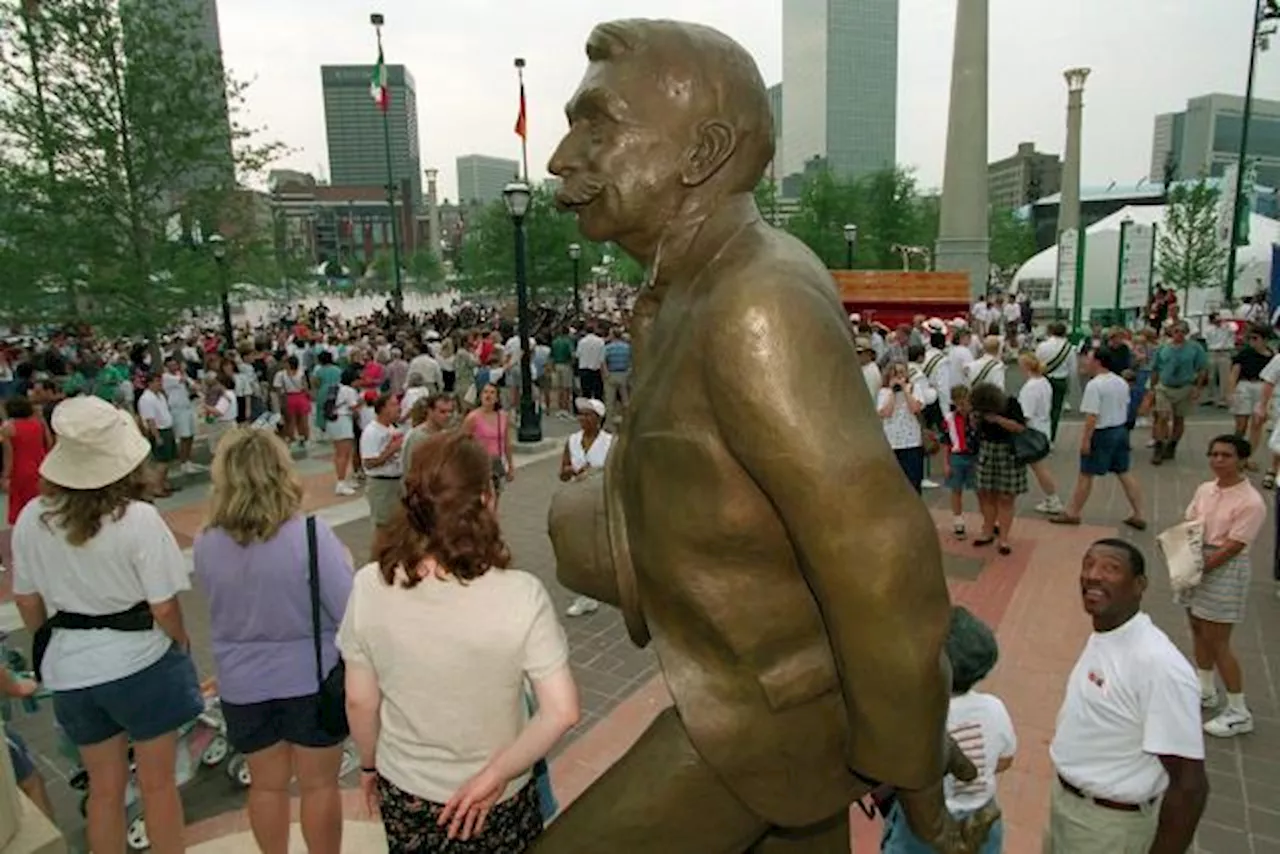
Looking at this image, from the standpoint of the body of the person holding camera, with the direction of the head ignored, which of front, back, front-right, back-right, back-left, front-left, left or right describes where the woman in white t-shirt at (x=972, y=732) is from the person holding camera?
front

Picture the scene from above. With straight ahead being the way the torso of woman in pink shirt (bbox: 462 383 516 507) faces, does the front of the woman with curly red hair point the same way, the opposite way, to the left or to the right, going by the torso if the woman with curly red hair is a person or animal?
the opposite way

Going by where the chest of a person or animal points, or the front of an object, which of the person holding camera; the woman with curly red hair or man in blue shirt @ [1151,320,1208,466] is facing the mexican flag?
the woman with curly red hair

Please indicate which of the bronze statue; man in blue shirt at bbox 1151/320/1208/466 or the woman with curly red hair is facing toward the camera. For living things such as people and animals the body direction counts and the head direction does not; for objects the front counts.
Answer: the man in blue shirt

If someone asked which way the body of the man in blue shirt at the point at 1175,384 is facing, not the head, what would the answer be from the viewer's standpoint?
toward the camera

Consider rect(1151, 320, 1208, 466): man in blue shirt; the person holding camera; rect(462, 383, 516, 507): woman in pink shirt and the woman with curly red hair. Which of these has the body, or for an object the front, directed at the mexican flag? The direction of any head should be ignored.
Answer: the woman with curly red hair

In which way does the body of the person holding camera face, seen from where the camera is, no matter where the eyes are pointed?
toward the camera

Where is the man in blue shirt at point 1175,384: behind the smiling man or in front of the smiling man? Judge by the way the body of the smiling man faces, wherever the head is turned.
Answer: behind

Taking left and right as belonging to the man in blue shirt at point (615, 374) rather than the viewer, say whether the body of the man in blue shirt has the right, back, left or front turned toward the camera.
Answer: back

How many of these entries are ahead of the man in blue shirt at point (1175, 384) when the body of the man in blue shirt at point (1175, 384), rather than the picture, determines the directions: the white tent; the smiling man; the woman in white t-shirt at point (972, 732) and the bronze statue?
3

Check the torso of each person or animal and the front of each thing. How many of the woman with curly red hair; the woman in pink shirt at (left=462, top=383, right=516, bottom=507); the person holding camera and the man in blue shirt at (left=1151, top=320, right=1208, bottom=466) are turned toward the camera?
3

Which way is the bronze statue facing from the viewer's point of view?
to the viewer's left

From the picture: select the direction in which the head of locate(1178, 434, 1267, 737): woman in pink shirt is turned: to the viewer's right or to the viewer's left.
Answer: to the viewer's left

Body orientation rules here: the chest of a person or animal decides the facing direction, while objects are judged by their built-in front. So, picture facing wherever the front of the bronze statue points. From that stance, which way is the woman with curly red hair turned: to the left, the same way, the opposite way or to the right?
to the right

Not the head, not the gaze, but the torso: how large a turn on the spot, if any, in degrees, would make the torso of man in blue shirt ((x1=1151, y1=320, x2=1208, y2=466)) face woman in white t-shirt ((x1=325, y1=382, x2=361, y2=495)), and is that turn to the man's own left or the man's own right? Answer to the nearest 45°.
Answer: approximately 45° to the man's own right

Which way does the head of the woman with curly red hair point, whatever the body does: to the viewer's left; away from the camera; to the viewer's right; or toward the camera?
away from the camera

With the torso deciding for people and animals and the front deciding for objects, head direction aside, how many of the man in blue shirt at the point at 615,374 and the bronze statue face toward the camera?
0

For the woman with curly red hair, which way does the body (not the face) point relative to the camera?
away from the camera

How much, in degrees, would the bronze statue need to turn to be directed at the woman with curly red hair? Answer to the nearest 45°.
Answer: approximately 45° to its right

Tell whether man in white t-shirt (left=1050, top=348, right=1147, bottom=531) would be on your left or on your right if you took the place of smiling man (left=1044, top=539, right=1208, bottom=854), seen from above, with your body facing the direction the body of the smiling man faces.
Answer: on your right
